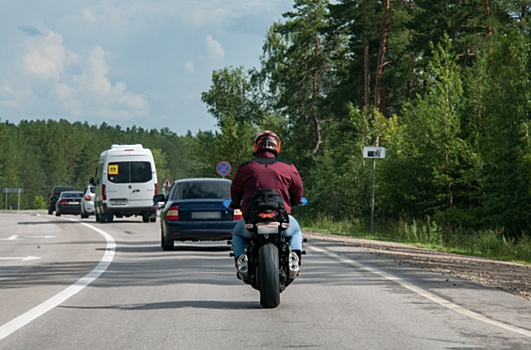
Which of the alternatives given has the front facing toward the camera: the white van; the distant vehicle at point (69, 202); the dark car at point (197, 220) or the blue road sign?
the blue road sign

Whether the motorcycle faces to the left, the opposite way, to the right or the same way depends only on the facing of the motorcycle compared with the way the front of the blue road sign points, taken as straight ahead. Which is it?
the opposite way

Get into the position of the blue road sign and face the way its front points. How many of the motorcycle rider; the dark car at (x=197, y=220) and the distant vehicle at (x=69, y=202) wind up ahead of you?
2

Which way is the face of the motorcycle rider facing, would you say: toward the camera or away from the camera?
away from the camera

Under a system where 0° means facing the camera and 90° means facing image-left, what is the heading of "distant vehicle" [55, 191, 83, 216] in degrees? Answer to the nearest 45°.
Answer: approximately 180°

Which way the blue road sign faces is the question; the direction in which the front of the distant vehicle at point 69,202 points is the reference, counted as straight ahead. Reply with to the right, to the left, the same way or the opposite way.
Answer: the opposite way

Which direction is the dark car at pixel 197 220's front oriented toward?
away from the camera

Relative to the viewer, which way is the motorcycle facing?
away from the camera

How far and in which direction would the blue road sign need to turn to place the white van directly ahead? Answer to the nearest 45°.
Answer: approximately 45° to its right
